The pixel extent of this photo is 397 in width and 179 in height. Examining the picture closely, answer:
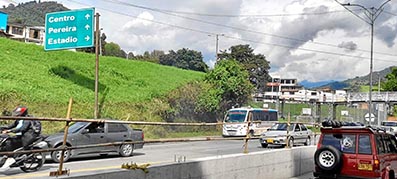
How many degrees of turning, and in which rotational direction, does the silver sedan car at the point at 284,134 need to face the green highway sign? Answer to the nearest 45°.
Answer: approximately 45° to its right

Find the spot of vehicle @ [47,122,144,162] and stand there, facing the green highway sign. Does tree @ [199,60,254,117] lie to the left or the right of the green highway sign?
right

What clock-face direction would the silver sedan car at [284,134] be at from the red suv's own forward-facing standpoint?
The silver sedan car is roughly at 10 o'clock from the red suv.

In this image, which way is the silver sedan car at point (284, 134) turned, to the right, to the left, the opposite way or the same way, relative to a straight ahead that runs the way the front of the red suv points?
the opposite way

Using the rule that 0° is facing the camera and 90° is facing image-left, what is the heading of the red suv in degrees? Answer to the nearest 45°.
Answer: approximately 225°

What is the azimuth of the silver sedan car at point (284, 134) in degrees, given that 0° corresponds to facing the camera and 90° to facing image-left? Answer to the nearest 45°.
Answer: approximately 45°
